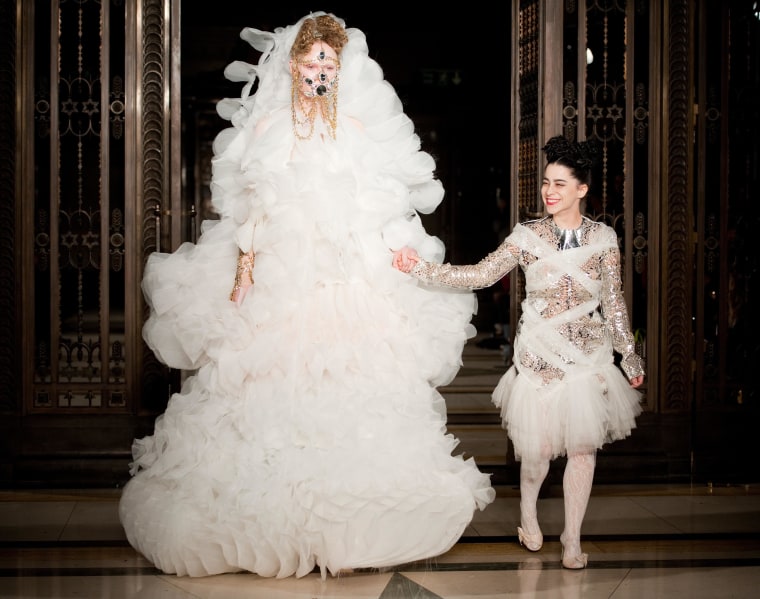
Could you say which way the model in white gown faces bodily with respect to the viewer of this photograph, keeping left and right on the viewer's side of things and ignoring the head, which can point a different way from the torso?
facing the viewer
